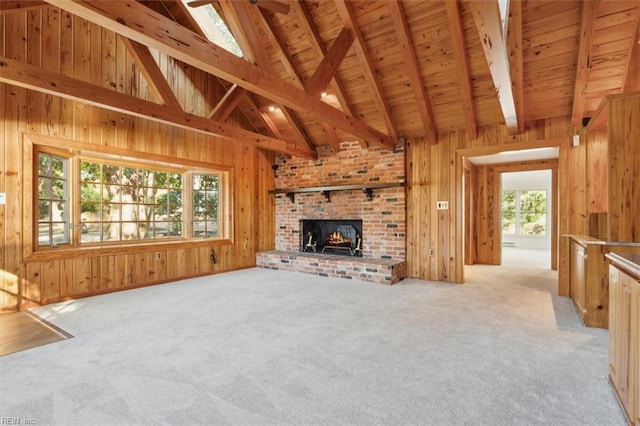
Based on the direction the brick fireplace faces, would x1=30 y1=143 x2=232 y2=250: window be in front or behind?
in front

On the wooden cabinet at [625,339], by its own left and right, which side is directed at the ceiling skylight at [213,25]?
front

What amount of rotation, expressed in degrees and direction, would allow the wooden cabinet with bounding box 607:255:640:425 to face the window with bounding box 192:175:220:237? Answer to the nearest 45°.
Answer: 0° — it already faces it

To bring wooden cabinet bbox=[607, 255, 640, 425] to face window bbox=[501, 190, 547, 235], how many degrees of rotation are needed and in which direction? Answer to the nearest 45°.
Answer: approximately 90° to its right

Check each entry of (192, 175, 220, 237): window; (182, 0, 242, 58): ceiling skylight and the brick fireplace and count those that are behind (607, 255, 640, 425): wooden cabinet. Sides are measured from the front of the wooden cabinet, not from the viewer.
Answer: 0

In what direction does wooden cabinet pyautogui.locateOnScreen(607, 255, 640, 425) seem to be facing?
to the viewer's left

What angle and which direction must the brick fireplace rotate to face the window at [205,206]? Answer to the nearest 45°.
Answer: approximately 45° to its right

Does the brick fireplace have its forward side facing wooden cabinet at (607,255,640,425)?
no

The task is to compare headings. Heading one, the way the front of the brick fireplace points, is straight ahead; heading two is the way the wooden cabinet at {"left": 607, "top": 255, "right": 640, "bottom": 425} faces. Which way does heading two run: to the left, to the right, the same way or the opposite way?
to the right

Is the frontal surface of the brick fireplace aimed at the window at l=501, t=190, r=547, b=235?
no

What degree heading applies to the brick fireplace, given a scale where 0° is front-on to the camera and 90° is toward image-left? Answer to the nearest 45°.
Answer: approximately 45°

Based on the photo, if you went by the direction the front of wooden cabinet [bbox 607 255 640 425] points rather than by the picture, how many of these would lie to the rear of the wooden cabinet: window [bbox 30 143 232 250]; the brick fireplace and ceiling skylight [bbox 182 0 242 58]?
0

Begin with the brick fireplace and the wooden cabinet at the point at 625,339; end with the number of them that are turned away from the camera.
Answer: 0

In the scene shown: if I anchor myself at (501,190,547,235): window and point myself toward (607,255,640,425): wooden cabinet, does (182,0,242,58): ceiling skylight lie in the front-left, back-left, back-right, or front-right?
front-right
